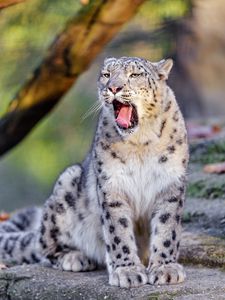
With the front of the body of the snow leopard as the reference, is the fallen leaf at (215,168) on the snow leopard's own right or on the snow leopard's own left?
on the snow leopard's own left

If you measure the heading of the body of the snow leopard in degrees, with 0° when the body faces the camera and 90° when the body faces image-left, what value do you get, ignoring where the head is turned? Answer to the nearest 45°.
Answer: approximately 315°
